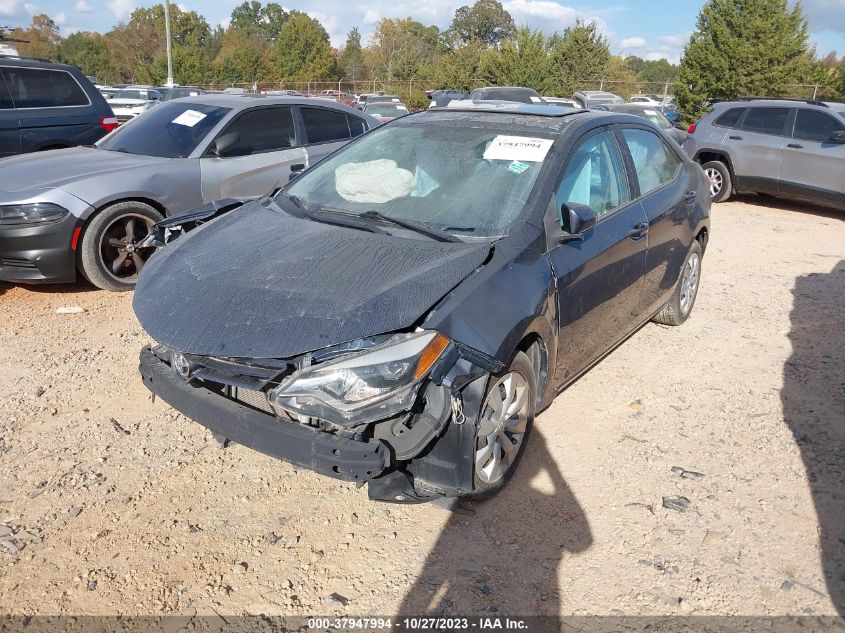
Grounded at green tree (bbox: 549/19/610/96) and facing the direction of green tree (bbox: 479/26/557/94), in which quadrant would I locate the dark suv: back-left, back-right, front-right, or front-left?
front-left

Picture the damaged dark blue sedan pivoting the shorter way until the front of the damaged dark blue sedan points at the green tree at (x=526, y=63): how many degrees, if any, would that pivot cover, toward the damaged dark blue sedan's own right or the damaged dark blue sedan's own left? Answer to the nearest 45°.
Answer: approximately 135° to the damaged dark blue sedan's own right

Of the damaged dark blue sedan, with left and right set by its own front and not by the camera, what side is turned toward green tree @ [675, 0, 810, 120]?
back

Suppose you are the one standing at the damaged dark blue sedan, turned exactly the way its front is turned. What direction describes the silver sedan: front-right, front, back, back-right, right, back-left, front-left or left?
right

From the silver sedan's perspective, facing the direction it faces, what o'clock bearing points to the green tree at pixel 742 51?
The green tree is roughly at 6 o'clock from the silver sedan.

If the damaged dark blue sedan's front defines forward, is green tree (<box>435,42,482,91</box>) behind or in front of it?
behind

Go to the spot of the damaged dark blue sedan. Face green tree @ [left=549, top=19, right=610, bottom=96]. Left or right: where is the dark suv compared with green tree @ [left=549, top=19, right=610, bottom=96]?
left

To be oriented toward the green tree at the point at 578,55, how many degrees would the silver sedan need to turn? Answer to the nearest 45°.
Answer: approximately 180°

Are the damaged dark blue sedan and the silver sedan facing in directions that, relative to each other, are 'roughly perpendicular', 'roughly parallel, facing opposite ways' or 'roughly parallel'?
roughly parallel

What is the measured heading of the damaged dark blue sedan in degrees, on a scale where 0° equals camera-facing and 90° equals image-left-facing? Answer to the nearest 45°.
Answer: approximately 45°

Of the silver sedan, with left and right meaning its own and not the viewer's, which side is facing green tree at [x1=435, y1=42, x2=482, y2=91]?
back

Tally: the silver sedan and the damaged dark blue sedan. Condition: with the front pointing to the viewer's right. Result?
0
